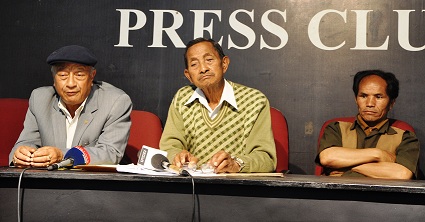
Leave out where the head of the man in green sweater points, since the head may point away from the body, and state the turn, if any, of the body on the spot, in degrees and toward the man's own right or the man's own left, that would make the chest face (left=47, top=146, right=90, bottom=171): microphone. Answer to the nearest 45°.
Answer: approximately 45° to the man's own right

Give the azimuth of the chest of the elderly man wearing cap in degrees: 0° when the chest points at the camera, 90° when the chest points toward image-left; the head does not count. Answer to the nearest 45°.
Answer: approximately 0°

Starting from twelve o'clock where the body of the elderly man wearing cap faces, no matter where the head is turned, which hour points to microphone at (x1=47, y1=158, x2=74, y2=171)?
The microphone is roughly at 12 o'clock from the elderly man wearing cap.

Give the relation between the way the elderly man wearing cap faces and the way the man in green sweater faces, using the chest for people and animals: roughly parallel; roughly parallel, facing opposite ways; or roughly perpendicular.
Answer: roughly parallel

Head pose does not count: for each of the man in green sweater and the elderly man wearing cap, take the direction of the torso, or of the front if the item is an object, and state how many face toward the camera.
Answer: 2

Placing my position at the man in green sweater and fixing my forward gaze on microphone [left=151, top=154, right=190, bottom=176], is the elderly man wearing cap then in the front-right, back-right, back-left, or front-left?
front-right

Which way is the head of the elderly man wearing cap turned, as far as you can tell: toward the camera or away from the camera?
toward the camera

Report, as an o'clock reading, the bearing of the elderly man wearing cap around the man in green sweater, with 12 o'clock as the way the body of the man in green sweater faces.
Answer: The elderly man wearing cap is roughly at 3 o'clock from the man in green sweater.

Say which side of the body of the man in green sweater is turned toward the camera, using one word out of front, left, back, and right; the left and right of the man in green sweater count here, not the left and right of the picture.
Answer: front

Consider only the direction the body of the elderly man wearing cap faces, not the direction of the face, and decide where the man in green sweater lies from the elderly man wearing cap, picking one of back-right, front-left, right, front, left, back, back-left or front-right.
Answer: left

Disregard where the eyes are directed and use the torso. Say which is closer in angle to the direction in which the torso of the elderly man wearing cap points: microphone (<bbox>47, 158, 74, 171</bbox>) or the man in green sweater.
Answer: the microphone
